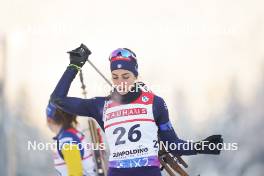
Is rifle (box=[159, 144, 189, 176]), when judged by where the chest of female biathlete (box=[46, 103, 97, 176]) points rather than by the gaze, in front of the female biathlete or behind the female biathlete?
behind

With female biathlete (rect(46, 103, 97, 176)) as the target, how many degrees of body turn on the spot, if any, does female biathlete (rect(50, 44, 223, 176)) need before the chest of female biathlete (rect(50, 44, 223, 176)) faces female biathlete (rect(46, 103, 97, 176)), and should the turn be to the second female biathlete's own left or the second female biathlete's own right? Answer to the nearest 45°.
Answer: approximately 135° to the second female biathlete's own right

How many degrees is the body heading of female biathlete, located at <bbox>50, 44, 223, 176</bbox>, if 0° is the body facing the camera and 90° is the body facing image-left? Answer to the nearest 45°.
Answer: approximately 0°

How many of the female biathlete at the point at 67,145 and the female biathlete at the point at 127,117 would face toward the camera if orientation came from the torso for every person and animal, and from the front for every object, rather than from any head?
1
